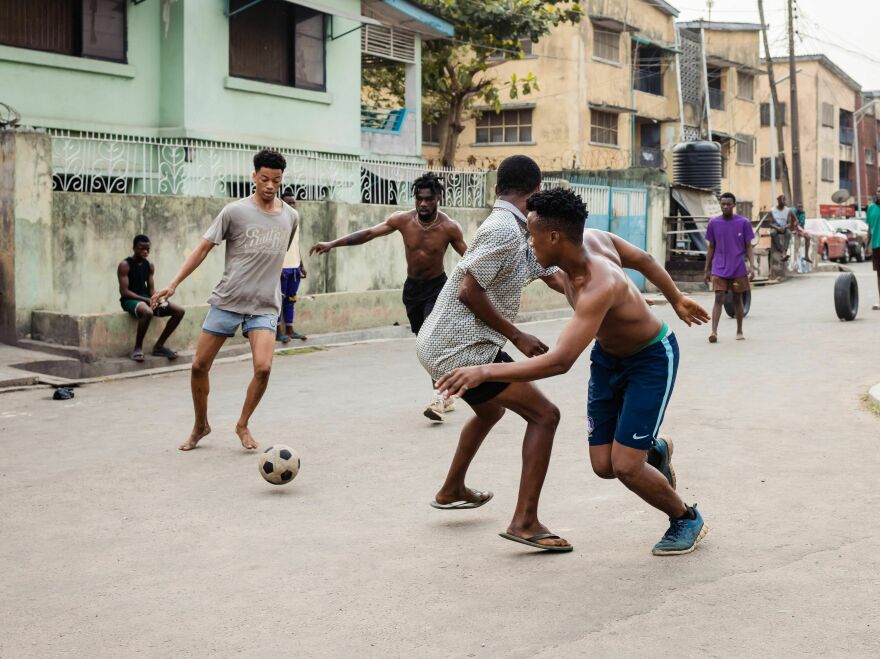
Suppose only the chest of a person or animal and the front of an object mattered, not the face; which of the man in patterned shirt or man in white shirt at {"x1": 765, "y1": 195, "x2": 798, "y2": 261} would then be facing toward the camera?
the man in white shirt

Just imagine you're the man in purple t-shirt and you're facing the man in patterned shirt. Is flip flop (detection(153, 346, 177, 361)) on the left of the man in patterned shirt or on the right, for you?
right

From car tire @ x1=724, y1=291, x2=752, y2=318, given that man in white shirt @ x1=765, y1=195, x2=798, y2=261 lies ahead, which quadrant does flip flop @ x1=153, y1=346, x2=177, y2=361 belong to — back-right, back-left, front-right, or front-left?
back-left

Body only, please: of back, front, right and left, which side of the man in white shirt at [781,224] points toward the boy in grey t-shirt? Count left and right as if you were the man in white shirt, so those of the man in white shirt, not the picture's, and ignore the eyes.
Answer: front

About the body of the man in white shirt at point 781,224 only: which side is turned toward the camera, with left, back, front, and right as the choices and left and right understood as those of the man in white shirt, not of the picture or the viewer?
front

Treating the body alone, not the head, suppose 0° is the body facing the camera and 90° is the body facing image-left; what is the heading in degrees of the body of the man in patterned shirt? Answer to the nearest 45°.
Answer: approximately 270°

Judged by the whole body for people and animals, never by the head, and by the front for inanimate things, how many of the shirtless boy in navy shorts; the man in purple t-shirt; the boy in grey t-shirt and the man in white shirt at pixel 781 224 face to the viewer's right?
0

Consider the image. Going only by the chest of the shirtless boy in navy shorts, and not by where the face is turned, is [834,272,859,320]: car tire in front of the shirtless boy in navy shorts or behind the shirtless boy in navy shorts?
behind

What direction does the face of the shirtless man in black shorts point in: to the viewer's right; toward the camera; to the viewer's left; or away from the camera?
toward the camera

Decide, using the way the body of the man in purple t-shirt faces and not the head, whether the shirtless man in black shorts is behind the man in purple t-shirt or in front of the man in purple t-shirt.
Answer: in front

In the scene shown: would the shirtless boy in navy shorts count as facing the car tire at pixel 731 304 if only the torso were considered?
no

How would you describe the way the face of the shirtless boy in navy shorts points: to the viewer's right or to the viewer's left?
to the viewer's left

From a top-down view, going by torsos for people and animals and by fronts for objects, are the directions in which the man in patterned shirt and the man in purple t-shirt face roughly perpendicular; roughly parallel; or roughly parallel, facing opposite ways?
roughly perpendicular

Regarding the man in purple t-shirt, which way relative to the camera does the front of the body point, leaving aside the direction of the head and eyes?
toward the camera

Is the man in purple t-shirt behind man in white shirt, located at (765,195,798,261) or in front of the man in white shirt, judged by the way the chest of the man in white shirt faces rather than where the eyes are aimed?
in front

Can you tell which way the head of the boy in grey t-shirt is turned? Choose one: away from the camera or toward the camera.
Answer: toward the camera

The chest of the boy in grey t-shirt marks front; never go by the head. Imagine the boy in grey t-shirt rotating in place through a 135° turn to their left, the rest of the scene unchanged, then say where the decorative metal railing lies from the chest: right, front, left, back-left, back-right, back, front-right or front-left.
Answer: front-left

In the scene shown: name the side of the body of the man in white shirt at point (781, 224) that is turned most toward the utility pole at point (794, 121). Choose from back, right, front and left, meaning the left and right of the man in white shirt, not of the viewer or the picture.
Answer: back

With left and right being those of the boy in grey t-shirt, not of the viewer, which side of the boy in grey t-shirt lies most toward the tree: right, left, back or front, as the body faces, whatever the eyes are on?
back

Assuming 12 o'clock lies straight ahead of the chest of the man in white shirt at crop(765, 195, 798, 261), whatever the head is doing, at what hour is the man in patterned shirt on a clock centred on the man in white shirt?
The man in patterned shirt is roughly at 12 o'clock from the man in white shirt.
